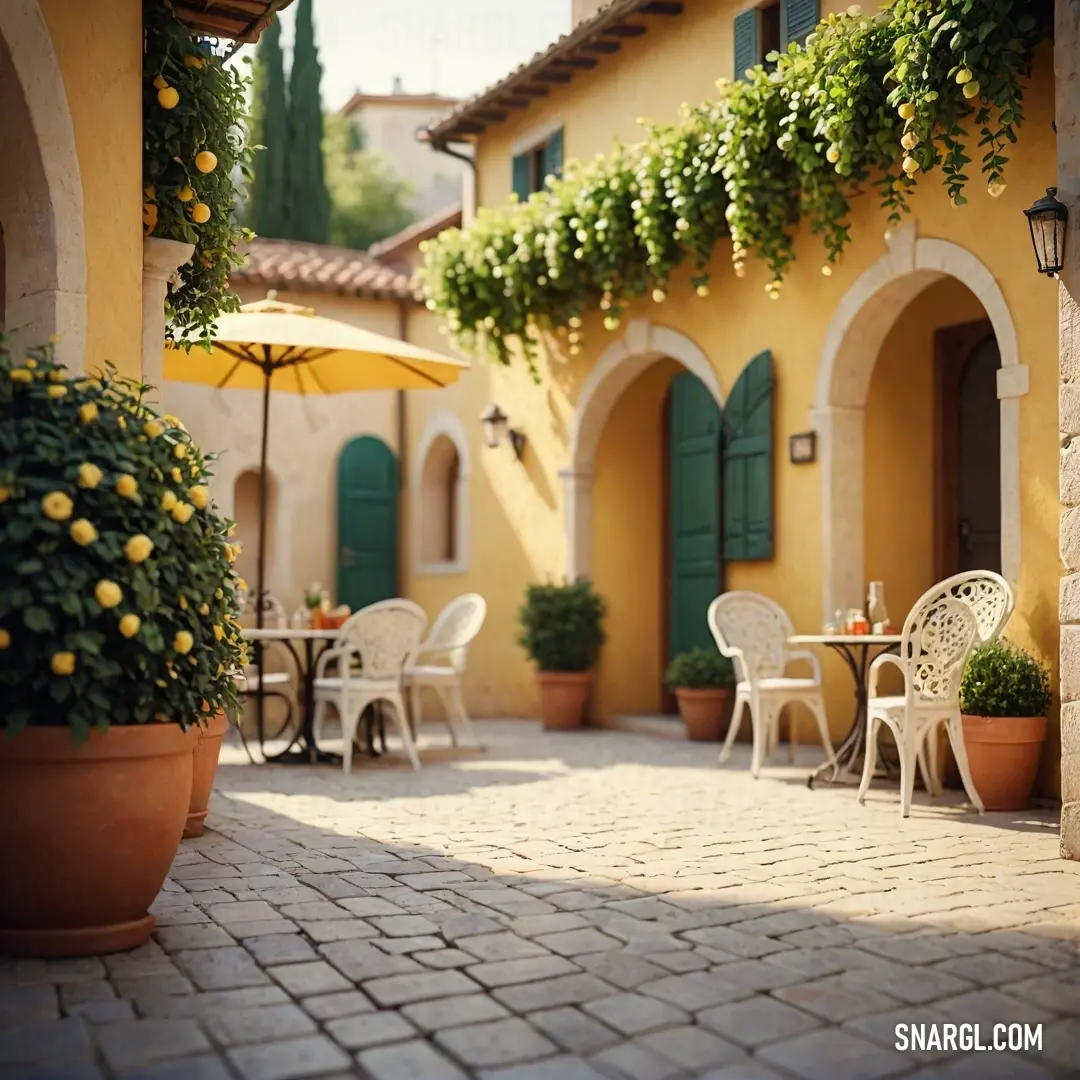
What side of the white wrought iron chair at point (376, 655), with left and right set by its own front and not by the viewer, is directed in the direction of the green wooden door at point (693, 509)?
right

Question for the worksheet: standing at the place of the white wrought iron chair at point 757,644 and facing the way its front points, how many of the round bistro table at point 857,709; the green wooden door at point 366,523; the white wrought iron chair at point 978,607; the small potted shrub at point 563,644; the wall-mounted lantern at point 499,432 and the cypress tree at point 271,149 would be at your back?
4

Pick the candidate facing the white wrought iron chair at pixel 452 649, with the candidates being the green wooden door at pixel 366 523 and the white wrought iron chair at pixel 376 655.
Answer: the green wooden door

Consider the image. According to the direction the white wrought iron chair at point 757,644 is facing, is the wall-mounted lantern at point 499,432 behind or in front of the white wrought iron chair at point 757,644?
behind

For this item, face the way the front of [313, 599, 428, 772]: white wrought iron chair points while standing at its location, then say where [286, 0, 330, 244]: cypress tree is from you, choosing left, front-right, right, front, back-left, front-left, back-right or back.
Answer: back-right

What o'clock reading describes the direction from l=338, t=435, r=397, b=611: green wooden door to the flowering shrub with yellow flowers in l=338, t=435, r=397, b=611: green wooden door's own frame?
The flowering shrub with yellow flowers is roughly at 12 o'clock from the green wooden door.

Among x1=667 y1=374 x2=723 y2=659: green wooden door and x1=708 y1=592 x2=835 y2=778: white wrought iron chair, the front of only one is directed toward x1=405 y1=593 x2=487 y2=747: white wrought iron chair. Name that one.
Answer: the green wooden door

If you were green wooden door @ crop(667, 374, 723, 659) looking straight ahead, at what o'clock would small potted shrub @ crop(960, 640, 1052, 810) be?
The small potted shrub is roughly at 10 o'clock from the green wooden door.

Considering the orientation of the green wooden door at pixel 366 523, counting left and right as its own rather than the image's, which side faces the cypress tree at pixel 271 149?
back

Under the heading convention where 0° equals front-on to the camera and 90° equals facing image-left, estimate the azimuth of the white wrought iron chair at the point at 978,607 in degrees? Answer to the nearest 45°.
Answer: approximately 45°

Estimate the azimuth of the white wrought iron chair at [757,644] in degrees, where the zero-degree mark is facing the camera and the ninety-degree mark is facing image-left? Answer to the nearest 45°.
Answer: approximately 315°

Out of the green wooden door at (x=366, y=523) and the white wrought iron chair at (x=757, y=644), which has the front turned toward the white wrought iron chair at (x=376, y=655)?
the green wooden door

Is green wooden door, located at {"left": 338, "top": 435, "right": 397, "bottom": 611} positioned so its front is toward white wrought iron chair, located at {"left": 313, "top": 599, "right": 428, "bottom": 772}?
yes
